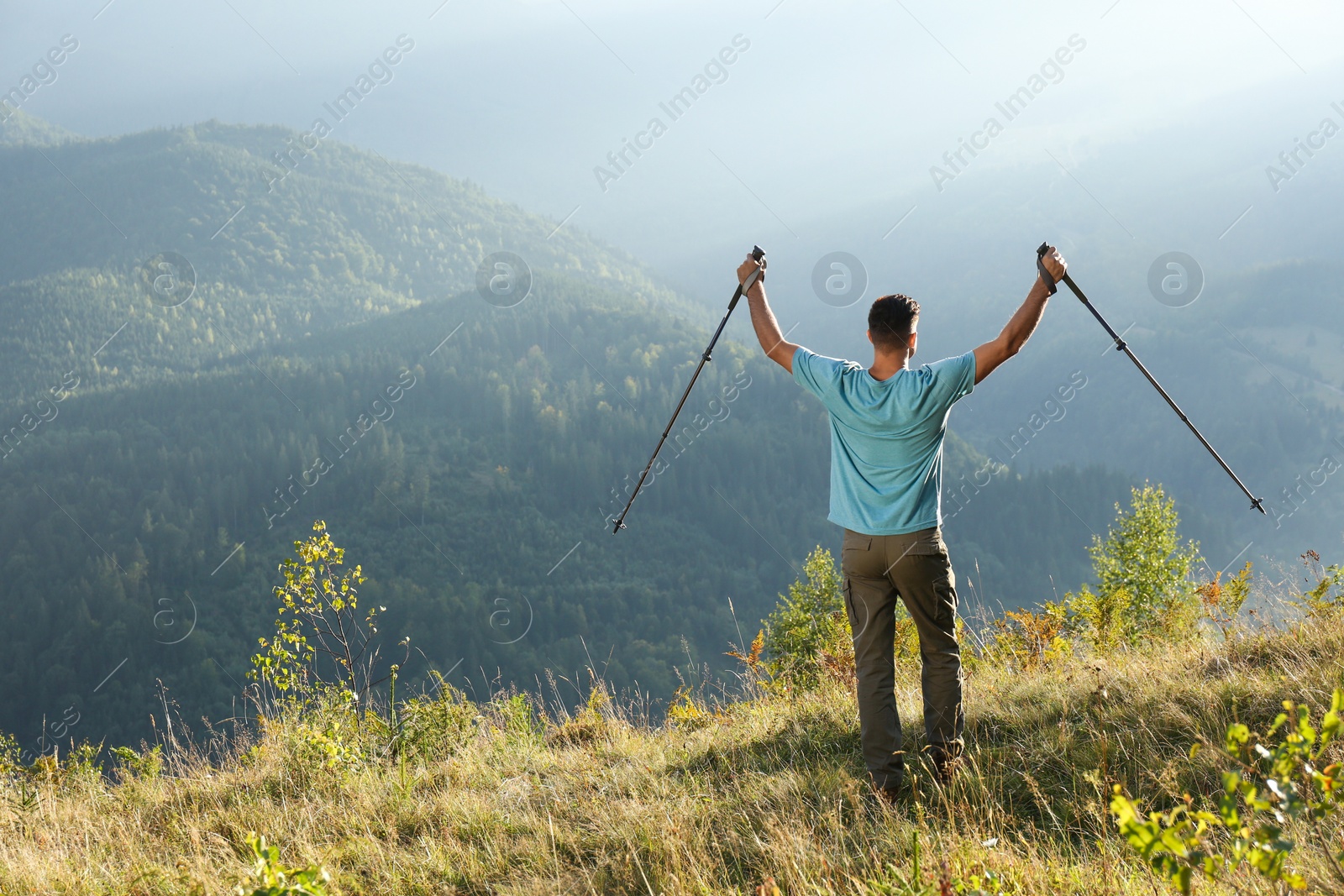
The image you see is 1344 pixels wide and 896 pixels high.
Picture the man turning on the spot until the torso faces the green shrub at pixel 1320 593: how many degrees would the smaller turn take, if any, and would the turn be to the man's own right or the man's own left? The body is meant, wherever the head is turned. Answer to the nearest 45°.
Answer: approximately 45° to the man's own right

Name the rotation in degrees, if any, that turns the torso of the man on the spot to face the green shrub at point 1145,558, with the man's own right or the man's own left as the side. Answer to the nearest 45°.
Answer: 0° — they already face it

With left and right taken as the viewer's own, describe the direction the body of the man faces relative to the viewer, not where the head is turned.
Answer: facing away from the viewer

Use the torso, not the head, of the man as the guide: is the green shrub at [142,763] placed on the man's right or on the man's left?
on the man's left

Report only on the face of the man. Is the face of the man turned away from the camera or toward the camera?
away from the camera

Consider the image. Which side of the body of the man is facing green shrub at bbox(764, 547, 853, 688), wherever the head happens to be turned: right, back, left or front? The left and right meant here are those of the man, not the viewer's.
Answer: front
